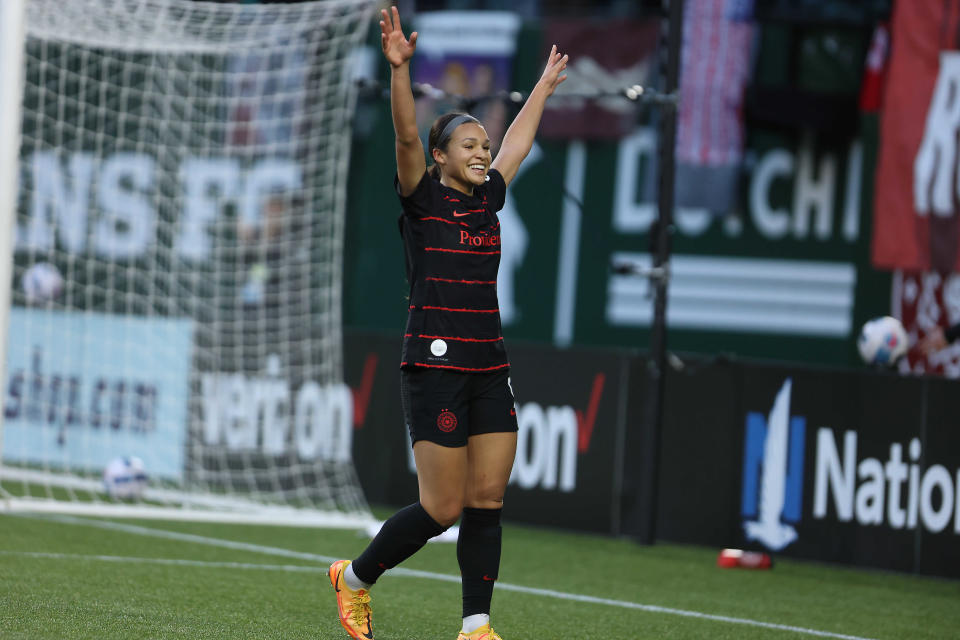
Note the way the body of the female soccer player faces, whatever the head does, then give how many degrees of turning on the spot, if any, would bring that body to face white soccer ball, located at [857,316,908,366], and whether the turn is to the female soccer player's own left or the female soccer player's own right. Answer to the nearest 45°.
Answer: approximately 90° to the female soccer player's own left

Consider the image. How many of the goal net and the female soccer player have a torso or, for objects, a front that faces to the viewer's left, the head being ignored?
1

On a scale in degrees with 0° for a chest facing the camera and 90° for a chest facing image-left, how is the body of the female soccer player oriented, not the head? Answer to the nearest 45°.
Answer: approximately 315°

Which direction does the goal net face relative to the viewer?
to the viewer's left

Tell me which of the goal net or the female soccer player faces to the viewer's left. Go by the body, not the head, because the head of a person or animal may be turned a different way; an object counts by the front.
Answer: the goal net

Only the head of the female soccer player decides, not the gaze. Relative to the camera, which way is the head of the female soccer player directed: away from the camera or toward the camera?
toward the camera

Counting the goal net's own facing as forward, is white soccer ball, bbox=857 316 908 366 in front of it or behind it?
behind

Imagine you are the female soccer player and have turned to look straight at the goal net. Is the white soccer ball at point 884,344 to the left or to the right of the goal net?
right
